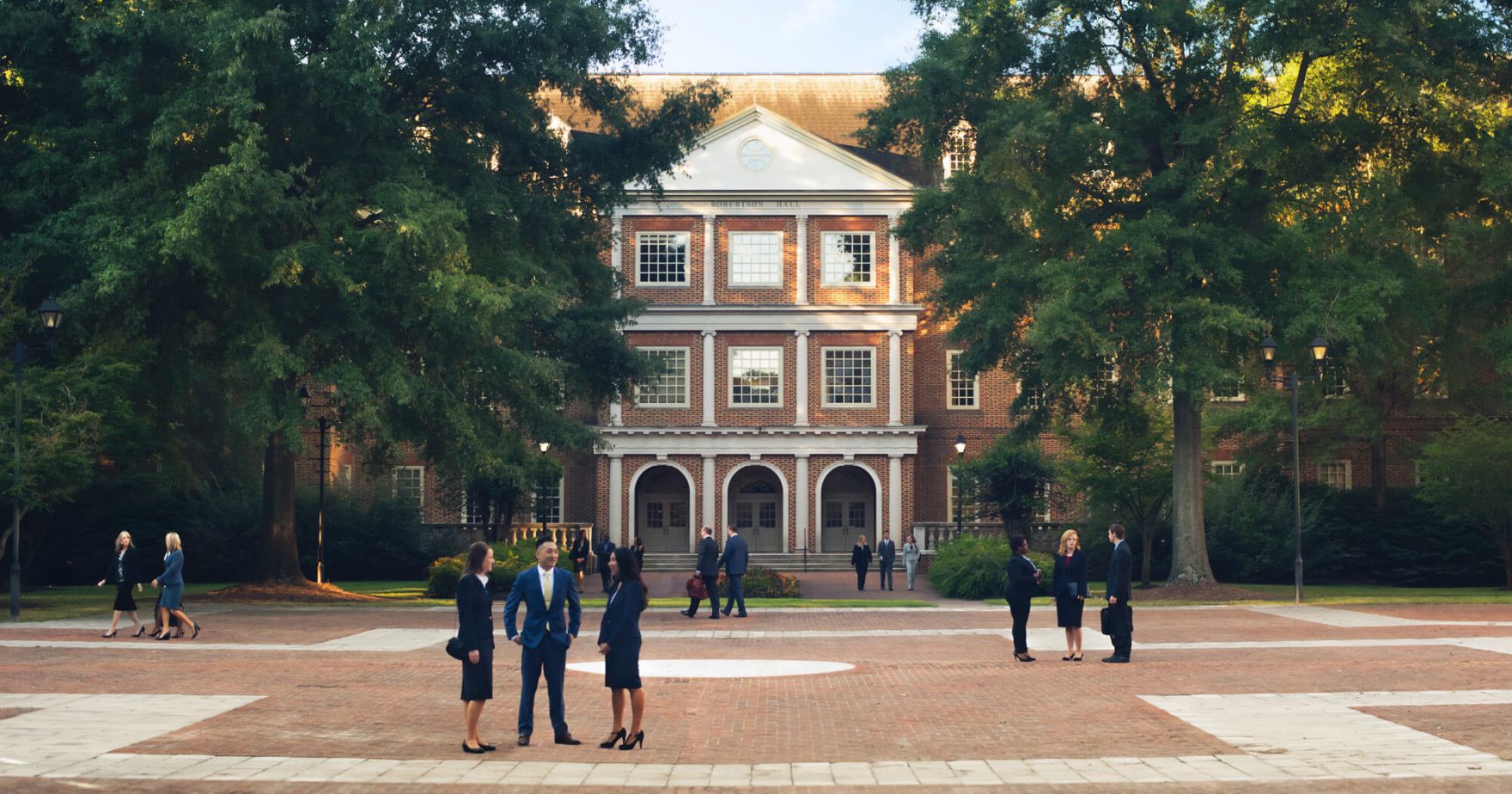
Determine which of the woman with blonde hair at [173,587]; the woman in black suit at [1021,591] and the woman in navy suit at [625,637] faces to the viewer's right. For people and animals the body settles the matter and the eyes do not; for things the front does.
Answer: the woman in black suit at [1021,591]

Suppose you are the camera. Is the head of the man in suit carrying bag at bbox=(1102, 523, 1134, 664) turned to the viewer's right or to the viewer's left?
to the viewer's left

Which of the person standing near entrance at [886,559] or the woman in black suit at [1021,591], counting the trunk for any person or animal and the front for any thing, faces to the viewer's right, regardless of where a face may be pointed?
the woman in black suit

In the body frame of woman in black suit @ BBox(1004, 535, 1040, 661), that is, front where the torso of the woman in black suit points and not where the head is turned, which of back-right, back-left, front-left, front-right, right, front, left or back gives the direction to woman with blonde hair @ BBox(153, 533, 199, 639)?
back

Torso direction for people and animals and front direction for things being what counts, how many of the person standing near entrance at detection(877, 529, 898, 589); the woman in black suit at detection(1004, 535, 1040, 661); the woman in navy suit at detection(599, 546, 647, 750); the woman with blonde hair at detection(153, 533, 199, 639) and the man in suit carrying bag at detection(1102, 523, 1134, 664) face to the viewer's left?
3

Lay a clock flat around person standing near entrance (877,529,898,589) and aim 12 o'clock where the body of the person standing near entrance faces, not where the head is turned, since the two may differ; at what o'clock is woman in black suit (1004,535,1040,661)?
The woman in black suit is roughly at 12 o'clock from the person standing near entrance.

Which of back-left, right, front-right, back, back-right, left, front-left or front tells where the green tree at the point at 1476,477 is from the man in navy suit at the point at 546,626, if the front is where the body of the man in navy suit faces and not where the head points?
back-left

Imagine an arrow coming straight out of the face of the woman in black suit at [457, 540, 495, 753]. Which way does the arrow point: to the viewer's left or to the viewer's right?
to the viewer's right

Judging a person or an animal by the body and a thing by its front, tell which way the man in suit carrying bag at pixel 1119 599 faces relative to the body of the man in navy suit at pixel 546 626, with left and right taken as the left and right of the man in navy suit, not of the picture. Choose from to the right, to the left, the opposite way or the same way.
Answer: to the right

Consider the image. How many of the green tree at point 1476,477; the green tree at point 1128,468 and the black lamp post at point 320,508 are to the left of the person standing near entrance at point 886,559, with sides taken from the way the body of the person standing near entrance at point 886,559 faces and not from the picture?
2

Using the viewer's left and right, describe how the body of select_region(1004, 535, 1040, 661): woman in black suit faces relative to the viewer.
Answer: facing to the right of the viewer

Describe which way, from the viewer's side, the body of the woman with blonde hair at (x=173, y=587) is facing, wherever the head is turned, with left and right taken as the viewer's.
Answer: facing to the left of the viewer

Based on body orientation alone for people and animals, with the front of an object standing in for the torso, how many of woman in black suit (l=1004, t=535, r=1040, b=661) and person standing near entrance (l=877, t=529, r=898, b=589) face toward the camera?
1
